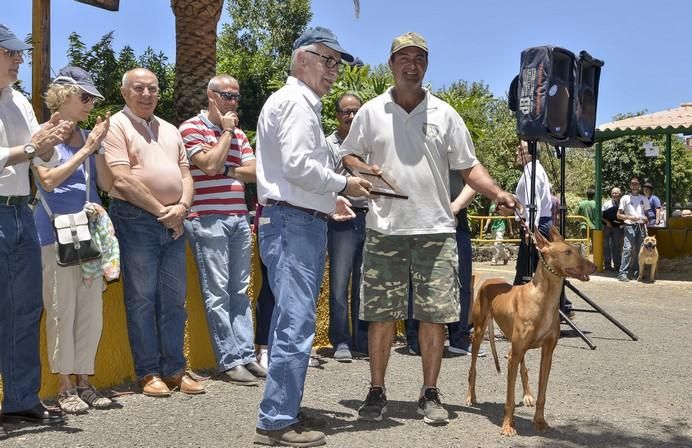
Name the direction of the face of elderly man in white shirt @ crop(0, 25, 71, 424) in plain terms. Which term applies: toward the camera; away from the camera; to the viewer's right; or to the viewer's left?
to the viewer's right

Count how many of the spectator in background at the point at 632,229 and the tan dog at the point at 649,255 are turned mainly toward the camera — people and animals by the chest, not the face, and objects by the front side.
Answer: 2

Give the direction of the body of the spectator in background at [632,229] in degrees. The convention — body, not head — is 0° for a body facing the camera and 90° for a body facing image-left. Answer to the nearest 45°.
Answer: approximately 0°

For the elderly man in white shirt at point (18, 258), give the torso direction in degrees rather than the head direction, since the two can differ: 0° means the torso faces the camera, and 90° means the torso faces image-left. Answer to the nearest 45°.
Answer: approximately 270°

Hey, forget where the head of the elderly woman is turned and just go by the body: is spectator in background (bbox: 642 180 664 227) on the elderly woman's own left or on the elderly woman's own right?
on the elderly woman's own left

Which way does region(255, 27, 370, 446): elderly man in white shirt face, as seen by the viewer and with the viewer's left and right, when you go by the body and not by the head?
facing to the right of the viewer
